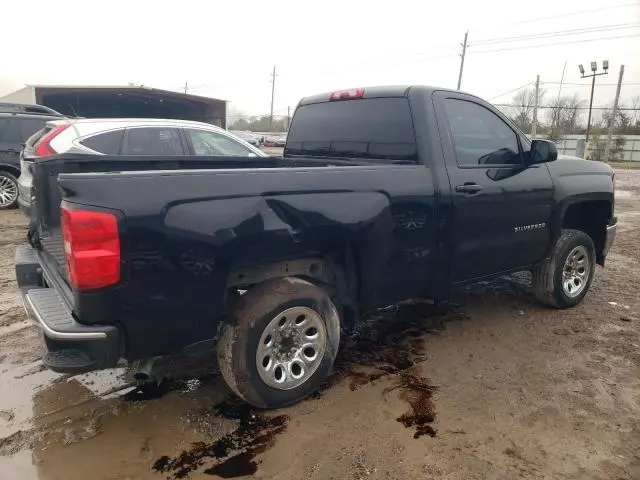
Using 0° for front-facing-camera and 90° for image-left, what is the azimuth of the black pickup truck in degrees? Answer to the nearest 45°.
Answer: approximately 225°

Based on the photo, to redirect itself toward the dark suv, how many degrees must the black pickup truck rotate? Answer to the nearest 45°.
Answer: approximately 90° to its left

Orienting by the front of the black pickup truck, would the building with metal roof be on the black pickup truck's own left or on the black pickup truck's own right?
on the black pickup truck's own left

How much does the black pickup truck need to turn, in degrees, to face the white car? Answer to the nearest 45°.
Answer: approximately 90° to its left
